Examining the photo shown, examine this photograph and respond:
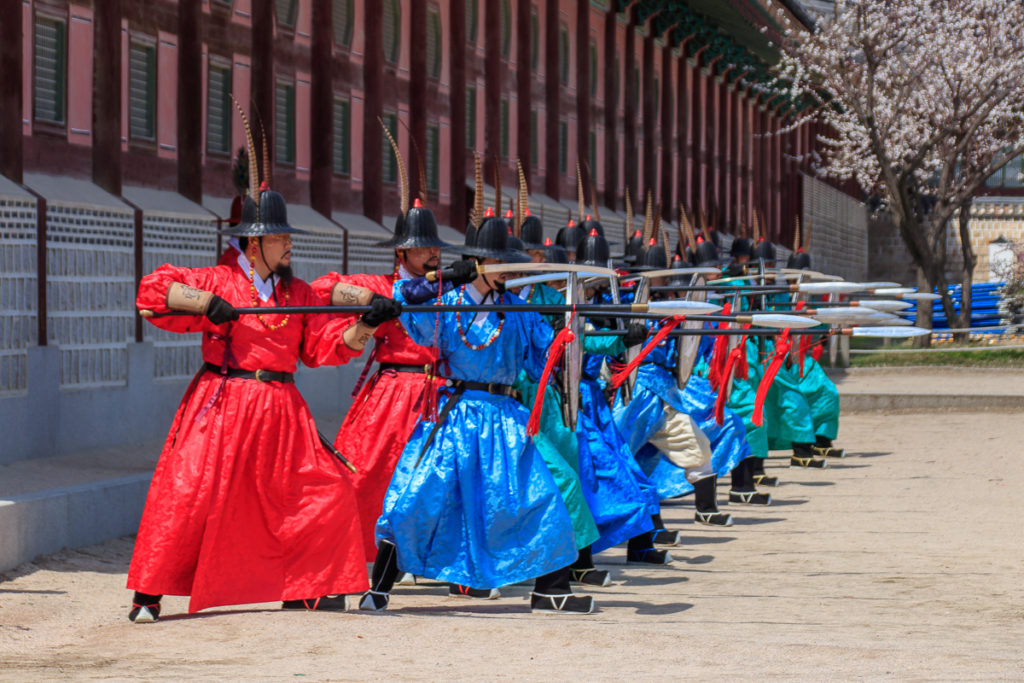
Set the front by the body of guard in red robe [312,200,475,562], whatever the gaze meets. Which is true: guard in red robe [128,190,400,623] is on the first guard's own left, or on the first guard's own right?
on the first guard's own right

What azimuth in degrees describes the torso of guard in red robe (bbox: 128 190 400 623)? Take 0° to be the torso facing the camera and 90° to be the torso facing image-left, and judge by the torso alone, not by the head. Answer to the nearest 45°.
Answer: approximately 315°

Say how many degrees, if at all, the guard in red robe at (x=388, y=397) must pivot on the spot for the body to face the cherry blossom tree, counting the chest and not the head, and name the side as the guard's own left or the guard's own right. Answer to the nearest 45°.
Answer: approximately 90° to the guard's own left

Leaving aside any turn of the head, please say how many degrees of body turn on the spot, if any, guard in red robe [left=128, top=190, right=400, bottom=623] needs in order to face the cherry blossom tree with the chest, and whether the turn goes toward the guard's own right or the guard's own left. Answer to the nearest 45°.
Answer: approximately 90° to the guard's own left

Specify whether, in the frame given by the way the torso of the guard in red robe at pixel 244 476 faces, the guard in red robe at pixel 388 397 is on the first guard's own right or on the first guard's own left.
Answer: on the first guard's own left
